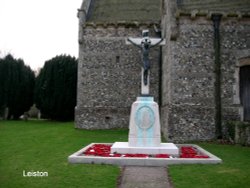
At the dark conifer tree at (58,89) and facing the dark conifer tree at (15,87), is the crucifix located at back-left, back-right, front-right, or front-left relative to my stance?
back-left

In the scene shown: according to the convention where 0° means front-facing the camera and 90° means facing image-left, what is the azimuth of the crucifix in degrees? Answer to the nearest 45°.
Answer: approximately 0°

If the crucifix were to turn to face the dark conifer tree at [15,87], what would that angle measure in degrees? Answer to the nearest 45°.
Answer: approximately 135° to its right

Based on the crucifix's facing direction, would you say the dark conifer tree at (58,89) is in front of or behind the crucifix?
behind
